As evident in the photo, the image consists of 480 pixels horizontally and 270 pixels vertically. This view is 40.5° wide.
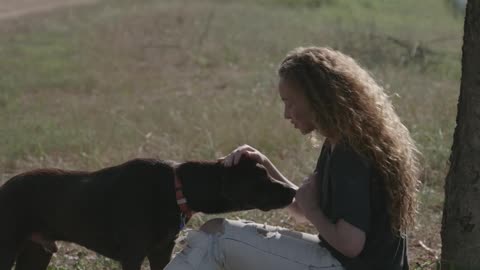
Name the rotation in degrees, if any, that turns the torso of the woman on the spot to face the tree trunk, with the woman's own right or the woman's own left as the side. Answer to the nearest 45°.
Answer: approximately 135° to the woman's own right

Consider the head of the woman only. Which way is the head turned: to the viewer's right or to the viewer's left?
to the viewer's left

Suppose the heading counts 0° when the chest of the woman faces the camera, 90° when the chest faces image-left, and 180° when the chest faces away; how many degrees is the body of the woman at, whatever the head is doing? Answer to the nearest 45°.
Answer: approximately 90°

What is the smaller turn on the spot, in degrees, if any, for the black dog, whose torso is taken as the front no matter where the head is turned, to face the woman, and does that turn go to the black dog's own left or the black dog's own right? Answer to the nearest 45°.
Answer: approximately 45° to the black dog's own right

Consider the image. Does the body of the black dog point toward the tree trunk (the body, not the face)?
yes

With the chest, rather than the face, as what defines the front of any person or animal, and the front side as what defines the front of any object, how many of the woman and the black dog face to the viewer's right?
1

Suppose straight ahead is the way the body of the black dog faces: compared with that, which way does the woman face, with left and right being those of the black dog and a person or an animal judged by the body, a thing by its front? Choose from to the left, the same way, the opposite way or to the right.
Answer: the opposite way

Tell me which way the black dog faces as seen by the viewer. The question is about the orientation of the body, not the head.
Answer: to the viewer's right

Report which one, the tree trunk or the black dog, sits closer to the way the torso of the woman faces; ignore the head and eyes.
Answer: the black dog
